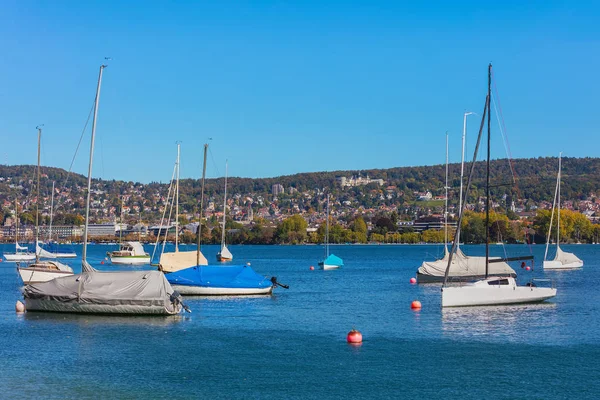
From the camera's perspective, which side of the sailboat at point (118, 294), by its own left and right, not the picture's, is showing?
left

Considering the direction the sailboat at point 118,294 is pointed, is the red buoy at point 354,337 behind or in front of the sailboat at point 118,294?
behind
